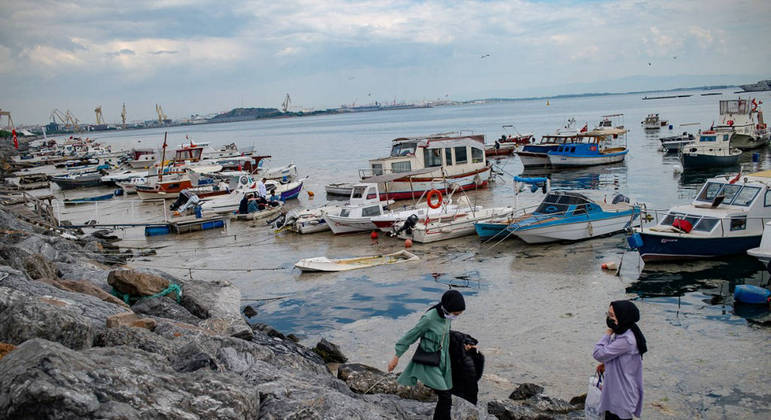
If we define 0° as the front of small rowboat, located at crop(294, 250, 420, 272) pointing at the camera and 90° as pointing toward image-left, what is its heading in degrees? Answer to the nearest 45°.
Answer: approximately 90°

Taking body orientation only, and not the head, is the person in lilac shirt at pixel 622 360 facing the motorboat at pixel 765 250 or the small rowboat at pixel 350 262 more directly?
the small rowboat

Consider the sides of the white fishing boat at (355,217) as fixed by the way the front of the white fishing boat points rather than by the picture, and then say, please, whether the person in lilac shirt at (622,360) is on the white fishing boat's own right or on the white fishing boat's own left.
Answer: on the white fishing boat's own left

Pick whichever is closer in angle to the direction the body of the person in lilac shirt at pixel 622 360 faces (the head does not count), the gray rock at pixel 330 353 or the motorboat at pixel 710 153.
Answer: the gray rock

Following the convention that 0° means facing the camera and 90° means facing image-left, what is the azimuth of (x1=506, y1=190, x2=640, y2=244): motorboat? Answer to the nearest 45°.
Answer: approximately 45°
